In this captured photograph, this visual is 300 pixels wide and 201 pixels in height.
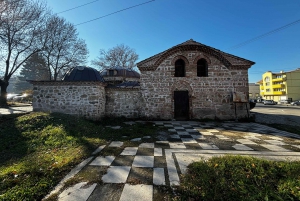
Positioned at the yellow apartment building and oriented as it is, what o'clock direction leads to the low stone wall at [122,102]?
The low stone wall is roughly at 11 o'clock from the yellow apartment building.

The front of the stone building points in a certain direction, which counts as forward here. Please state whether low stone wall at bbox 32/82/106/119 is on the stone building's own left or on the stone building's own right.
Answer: on the stone building's own right

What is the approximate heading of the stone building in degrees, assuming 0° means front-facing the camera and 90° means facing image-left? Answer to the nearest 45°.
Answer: approximately 0°

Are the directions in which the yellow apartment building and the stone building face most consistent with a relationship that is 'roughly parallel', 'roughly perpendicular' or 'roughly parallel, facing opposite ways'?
roughly perpendicular

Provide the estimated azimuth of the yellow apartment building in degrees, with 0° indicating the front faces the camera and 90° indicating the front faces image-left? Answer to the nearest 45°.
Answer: approximately 45°

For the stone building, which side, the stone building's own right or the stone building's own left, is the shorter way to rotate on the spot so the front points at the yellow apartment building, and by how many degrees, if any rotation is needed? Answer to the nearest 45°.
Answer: approximately 135° to the stone building's own left
